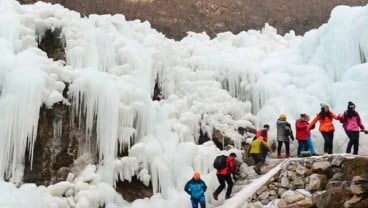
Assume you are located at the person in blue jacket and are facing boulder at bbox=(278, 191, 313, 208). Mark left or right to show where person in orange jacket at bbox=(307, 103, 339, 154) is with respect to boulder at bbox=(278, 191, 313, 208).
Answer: left

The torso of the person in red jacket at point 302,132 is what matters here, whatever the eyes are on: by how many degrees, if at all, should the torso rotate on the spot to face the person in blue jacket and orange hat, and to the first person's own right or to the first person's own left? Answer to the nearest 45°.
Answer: approximately 135° to the first person's own right

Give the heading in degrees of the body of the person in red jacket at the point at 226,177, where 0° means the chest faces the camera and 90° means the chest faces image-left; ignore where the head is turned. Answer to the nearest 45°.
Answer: approximately 270°

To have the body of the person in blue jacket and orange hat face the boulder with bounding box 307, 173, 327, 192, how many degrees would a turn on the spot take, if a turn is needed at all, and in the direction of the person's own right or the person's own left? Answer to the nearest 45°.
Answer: approximately 90° to the person's own left
